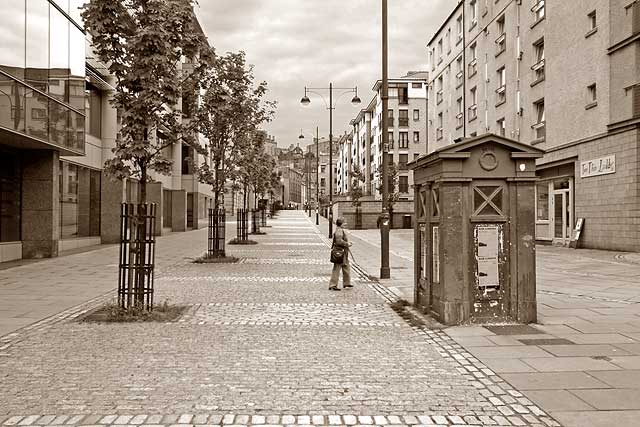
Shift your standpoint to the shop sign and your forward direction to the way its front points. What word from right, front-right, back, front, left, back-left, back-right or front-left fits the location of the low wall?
right

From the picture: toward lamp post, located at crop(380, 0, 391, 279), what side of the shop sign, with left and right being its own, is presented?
front

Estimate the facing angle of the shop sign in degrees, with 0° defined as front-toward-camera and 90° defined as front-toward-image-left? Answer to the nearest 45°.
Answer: approximately 45°

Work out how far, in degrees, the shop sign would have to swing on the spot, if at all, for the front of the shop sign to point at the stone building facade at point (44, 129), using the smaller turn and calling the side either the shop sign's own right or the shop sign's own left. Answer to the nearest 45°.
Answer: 0° — it already faces it

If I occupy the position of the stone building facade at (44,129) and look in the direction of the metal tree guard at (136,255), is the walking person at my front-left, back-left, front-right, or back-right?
front-left

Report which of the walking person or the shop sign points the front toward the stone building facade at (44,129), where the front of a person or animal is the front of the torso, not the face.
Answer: the shop sign

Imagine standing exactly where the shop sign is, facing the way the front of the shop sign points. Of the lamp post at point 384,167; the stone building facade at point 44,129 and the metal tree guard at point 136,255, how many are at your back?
0

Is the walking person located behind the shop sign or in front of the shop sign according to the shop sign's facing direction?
in front

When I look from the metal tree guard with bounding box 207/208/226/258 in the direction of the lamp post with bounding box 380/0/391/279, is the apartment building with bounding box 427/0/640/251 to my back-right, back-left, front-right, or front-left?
front-left

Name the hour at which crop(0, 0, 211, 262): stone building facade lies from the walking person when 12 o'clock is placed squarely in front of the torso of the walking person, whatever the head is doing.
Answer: The stone building facade is roughly at 7 o'clock from the walking person.

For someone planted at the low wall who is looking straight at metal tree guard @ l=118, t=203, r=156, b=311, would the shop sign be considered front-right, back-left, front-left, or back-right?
front-left
